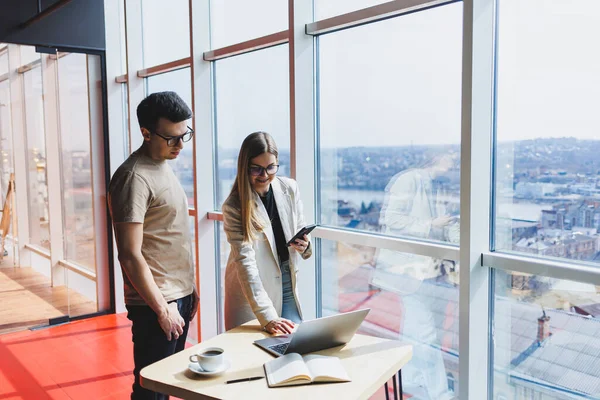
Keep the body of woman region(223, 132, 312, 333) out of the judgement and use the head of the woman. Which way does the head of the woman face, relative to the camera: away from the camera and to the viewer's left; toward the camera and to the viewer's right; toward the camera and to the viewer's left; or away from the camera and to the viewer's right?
toward the camera and to the viewer's right

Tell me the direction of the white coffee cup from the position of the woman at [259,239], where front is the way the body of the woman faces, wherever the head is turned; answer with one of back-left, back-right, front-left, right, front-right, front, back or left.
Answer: front-right

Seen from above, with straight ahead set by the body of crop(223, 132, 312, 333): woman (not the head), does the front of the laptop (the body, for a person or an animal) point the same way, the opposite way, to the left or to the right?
the opposite way

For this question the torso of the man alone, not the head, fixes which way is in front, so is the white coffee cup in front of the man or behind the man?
in front

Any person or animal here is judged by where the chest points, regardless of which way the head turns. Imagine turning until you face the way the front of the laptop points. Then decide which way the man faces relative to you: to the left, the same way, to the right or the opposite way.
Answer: the opposite way

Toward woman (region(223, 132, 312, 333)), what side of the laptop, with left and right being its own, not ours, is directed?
front

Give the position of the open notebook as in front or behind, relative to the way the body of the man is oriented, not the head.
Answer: in front

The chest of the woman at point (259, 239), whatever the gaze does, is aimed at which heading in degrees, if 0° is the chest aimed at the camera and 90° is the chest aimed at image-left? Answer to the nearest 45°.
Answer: approximately 315°

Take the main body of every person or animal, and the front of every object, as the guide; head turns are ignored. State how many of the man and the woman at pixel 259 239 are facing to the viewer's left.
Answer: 0

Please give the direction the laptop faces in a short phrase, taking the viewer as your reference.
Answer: facing away from the viewer and to the left of the viewer
